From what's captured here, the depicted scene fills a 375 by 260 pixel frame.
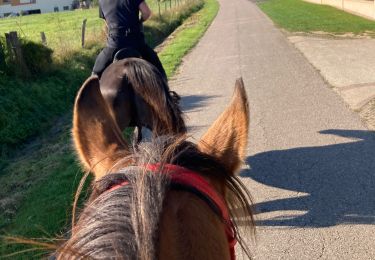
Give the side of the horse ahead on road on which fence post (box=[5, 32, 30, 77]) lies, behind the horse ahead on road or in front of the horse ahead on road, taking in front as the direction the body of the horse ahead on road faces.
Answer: in front

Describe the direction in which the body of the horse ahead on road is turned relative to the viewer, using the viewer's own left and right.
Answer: facing away from the viewer

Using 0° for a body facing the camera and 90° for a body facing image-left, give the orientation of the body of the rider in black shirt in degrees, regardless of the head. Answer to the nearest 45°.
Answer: approximately 180°
